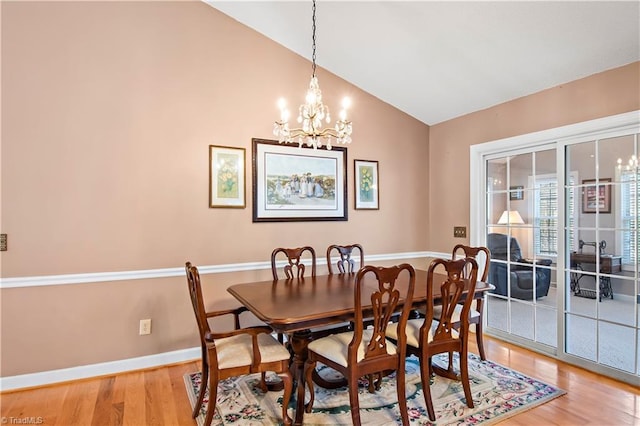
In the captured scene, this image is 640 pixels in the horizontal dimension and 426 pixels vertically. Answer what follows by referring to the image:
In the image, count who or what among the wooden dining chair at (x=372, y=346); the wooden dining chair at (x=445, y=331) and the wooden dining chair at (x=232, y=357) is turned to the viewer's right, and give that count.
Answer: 1

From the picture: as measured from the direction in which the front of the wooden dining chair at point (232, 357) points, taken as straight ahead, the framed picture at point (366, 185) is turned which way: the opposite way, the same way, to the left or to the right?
to the right

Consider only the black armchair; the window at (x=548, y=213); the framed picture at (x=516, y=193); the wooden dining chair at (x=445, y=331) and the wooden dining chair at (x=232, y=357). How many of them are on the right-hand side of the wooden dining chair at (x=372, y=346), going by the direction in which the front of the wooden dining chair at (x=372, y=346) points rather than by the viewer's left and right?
4

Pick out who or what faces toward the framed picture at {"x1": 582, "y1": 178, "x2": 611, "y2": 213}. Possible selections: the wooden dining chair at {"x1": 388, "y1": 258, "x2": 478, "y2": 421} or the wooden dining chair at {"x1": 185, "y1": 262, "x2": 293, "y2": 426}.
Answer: the wooden dining chair at {"x1": 185, "y1": 262, "x2": 293, "y2": 426}

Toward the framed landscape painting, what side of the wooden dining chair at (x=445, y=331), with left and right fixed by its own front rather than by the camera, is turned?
front

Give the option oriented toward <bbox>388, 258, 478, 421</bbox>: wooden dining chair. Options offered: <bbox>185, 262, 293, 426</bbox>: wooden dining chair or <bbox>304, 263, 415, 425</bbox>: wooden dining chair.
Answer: <bbox>185, 262, 293, 426</bbox>: wooden dining chair

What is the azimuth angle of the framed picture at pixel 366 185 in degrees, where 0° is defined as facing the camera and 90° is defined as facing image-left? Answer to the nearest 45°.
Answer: approximately 315°

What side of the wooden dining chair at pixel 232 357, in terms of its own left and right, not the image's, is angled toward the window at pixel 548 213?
front

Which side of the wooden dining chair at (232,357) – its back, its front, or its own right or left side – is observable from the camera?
right

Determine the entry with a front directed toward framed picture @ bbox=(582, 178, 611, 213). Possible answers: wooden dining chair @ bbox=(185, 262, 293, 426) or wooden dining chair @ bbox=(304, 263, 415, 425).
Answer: wooden dining chair @ bbox=(185, 262, 293, 426)

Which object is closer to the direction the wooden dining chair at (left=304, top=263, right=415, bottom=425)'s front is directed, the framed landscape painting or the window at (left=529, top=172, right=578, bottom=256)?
the framed landscape painting

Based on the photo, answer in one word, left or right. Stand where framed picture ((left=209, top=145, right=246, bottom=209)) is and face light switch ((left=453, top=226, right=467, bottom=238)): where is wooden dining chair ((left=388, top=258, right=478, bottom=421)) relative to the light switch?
right

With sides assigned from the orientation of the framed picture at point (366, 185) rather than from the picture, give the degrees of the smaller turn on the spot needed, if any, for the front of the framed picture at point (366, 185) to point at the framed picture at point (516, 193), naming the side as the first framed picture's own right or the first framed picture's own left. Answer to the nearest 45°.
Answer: approximately 45° to the first framed picture's own left

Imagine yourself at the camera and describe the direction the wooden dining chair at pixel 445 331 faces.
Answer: facing away from the viewer and to the left of the viewer

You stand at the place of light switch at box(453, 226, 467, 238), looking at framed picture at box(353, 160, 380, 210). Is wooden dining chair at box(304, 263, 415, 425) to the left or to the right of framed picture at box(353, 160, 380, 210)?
left

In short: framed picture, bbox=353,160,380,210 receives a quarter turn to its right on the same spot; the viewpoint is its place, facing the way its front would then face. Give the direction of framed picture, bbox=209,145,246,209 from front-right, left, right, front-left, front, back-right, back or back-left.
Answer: front

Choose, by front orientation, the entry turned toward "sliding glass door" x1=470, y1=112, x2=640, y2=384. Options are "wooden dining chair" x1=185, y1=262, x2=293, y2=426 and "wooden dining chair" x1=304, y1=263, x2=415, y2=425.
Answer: "wooden dining chair" x1=185, y1=262, x2=293, y2=426

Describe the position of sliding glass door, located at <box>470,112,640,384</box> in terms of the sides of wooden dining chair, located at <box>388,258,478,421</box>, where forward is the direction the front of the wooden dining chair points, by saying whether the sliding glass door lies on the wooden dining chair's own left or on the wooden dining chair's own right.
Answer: on the wooden dining chair's own right

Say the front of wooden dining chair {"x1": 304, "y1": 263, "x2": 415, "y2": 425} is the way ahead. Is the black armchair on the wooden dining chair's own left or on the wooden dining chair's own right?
on the wooden dining chair's own right
